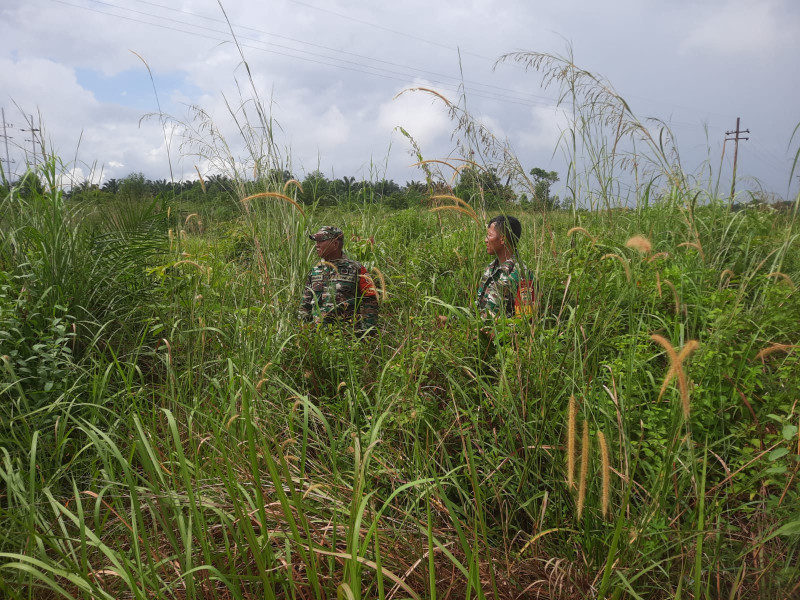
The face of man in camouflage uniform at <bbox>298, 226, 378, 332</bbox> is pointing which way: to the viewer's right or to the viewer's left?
to the viewer's left

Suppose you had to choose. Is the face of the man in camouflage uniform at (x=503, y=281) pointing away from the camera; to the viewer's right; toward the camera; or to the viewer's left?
to the viewer's left

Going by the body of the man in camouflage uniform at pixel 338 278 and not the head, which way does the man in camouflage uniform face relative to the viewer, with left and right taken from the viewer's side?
facing the viewer and to the left of the viewer

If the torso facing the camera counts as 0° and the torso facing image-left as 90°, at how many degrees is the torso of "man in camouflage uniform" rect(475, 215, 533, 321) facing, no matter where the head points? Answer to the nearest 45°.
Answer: approximately 45°
